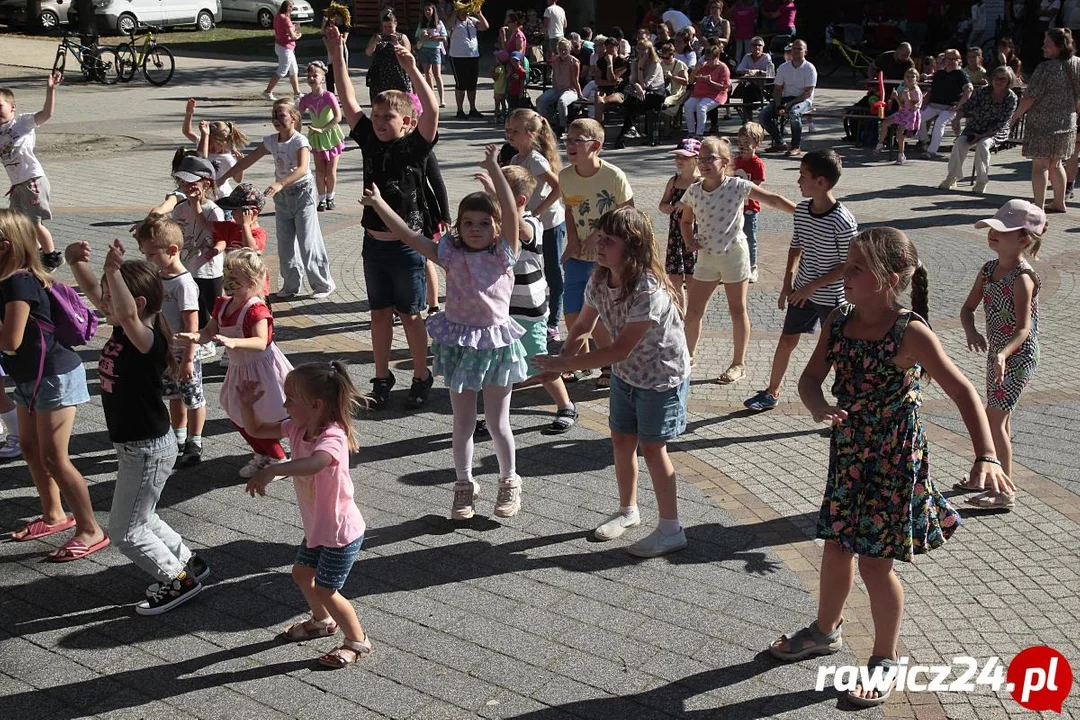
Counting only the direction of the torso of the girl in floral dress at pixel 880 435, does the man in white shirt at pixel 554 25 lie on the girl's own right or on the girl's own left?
on the girl's own right

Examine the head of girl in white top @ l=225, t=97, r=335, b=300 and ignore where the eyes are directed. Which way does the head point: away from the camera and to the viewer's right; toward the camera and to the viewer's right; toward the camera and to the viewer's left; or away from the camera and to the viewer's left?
toward the camera and to the viewer's left

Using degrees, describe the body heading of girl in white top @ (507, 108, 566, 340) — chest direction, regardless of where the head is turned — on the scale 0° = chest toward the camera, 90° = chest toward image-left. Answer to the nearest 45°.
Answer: approximately 90°

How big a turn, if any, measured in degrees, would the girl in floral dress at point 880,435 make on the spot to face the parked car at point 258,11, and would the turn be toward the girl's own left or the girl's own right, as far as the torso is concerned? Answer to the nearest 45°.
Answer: approximately 90° to the girl's own right

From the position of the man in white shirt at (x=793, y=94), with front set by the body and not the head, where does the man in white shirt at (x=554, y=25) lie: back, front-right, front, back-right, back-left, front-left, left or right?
right

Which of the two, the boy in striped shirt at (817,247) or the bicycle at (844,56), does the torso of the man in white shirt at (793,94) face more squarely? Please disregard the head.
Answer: the boy in striped shirt

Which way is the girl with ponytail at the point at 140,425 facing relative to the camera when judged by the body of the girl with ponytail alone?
to the viewer's left

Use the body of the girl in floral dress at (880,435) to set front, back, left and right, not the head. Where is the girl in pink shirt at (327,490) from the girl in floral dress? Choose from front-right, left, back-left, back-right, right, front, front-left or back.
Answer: front-right
